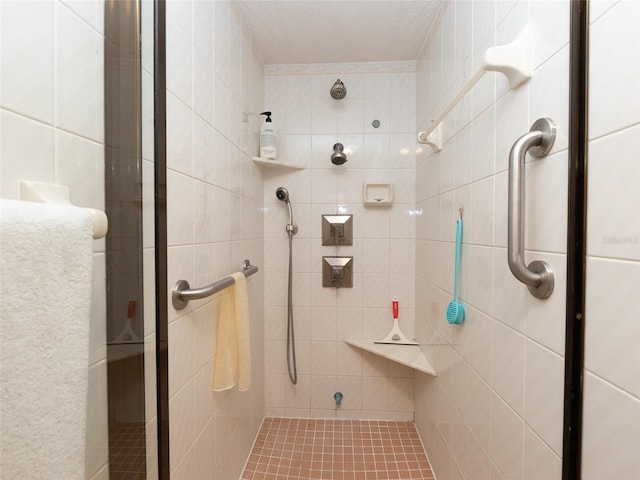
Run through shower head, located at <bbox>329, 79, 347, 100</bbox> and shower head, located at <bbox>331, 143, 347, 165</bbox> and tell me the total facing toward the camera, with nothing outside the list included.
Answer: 2

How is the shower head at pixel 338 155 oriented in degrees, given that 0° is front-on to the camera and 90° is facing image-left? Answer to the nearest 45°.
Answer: approximately 0°

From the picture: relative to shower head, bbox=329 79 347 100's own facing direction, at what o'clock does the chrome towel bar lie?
The chrome towel bar is roughly at 1 o'clock from the shower head.

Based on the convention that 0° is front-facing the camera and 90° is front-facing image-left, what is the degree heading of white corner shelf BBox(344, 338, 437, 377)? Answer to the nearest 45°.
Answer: approximately 45°

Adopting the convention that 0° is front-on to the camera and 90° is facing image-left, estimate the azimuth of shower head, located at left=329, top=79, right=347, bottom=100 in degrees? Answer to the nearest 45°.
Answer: approximately 0°

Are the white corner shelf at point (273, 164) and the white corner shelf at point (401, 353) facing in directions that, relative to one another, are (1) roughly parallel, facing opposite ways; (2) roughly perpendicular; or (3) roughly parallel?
roughly perpendicular

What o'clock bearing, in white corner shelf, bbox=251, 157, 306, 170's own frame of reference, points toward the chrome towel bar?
The chrome towel bar is roughly at 2 o'clock from the white corner shelf.

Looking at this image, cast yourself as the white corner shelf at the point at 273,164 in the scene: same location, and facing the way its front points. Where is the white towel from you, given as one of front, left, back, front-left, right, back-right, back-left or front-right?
front-right
